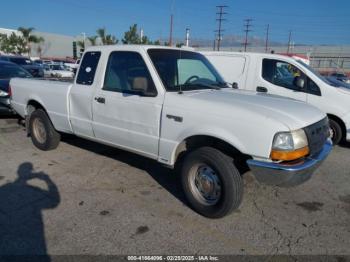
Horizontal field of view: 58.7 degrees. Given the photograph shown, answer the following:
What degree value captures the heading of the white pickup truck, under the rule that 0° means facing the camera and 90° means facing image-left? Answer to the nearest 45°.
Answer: approximately 315°

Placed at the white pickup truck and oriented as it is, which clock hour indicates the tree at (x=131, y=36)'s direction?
The tree is roughly at 7 o'clock from the white pickup truck.

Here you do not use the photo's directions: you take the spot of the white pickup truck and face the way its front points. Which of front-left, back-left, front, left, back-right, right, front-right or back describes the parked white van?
left

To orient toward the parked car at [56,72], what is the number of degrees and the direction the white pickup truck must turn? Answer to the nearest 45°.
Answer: approximately 180°

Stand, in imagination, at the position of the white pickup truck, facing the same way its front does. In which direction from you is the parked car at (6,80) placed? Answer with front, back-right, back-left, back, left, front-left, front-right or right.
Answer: back
